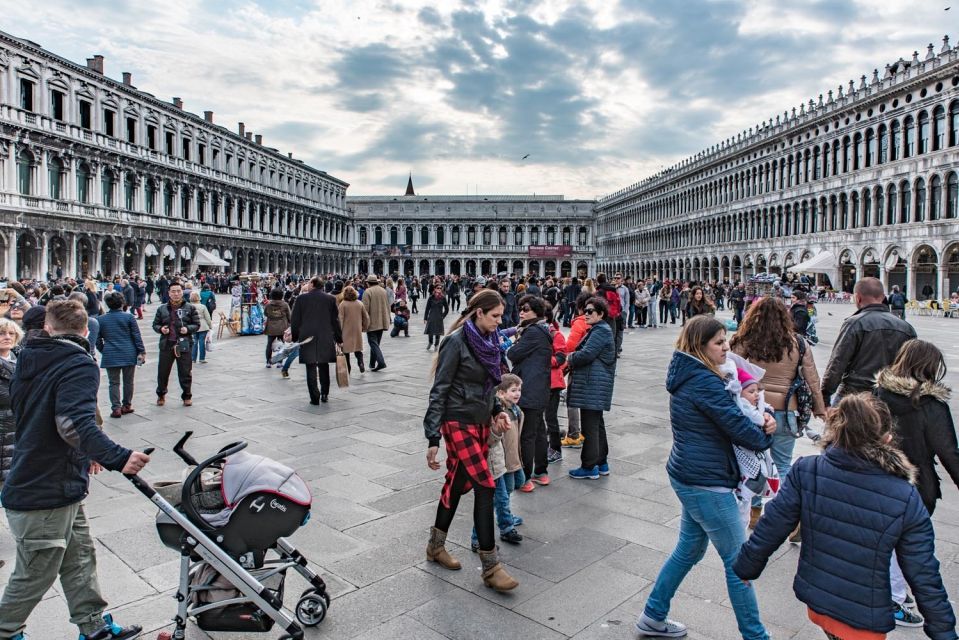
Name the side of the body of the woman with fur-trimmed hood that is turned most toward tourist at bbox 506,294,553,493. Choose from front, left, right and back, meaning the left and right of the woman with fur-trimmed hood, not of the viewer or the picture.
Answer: left

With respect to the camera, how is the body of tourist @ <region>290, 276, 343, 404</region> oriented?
away from the camera

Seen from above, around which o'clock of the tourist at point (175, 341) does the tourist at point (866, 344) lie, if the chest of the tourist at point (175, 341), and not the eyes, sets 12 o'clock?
the tourist at point (866, 344) is roughly at 11 o'clock from the tourist at point (175, 341).

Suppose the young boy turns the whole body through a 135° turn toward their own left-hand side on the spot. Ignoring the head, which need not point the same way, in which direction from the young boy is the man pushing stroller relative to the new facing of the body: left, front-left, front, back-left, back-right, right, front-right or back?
back-left

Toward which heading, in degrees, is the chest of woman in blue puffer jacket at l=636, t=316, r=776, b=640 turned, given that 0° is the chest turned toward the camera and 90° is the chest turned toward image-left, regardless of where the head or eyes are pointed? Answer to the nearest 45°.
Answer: approximately 270°

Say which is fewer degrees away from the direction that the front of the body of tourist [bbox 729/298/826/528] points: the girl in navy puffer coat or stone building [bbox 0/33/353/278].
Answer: the stone building

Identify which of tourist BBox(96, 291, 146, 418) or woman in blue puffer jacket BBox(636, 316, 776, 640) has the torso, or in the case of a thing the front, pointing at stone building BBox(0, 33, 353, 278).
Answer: the tourist

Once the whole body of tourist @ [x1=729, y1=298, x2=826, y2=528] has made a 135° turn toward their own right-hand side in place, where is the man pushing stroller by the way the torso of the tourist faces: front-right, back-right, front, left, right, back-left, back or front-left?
right

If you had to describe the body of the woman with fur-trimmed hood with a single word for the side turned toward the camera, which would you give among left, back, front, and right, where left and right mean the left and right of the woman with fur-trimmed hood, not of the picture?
back

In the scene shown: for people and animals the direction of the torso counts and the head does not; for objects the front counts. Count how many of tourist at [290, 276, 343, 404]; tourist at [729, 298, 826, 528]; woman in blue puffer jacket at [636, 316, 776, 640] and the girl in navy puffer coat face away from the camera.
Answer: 3

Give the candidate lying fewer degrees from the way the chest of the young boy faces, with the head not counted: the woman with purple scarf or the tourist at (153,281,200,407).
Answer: the woman with purple scarf

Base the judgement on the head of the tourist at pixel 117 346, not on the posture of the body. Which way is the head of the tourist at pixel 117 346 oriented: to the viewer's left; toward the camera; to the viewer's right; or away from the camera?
away from the camera

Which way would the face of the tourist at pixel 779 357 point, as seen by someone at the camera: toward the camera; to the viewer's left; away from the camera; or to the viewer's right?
away from the camera
